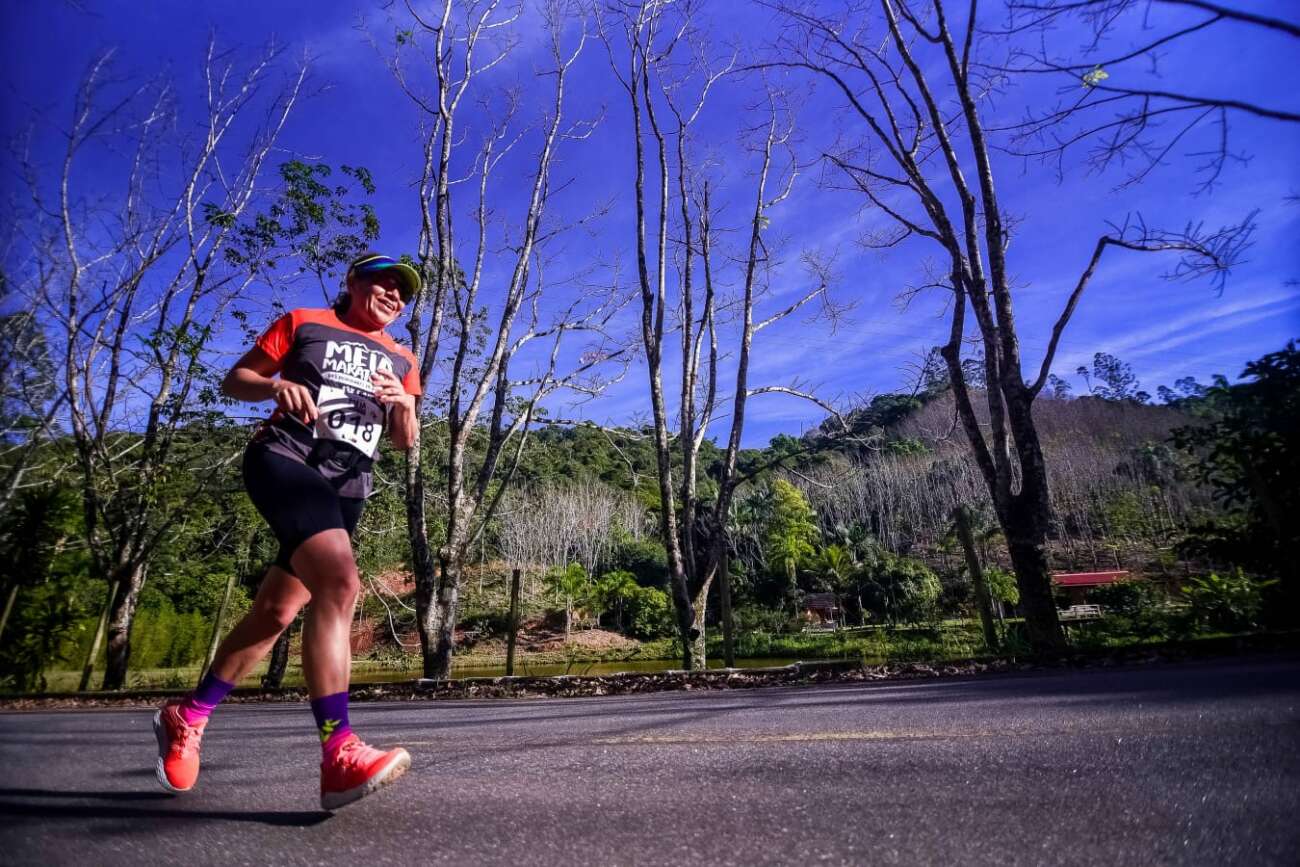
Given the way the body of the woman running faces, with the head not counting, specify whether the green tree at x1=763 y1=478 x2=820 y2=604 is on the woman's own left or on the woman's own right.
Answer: on the woman's own left

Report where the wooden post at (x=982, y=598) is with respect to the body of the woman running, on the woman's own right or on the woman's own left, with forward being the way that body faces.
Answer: on the woman's own left

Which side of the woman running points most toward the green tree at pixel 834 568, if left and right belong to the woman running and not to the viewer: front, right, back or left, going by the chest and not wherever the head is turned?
left

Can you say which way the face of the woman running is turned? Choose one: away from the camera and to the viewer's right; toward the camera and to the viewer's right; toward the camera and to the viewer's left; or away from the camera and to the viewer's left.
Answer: toward the camera and to the viewer's right

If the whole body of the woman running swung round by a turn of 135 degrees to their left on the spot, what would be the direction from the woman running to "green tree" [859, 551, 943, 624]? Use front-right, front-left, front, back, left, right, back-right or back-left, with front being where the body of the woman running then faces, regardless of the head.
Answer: front-right

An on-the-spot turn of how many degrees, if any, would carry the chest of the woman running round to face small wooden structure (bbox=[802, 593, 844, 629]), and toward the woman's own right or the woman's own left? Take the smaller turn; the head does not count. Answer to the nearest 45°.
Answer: approximately 90° to the woman's own left

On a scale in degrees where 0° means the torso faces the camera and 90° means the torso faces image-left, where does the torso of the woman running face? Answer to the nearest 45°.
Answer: approximately 315°

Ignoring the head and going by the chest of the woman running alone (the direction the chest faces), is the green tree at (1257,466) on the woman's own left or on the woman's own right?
on the woman's own left
